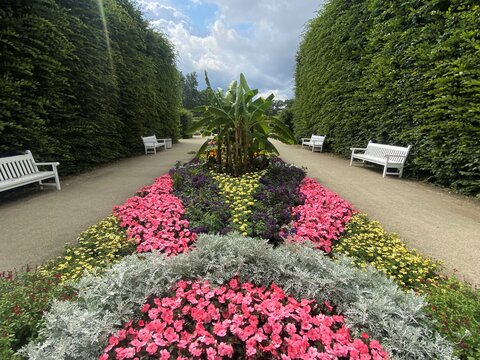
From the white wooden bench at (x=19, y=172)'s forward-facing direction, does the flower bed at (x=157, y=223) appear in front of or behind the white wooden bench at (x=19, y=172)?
in front

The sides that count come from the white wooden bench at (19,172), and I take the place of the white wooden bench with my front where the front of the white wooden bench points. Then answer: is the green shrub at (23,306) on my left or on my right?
on my right

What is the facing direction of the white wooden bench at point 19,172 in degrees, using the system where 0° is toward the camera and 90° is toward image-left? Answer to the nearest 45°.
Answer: approximately 315°

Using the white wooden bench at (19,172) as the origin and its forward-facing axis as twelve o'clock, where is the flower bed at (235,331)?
The flower bed is roughly at 1 o'clock from the white wooden bench.

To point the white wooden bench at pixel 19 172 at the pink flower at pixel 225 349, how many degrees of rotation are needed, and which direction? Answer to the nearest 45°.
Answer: approximately 45° to its right

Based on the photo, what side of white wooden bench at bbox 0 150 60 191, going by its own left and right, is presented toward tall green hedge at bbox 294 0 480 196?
front

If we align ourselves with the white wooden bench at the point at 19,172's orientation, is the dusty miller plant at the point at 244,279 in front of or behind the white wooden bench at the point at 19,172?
in front

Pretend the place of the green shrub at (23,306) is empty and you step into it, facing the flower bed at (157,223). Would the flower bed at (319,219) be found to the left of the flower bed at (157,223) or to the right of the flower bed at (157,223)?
right

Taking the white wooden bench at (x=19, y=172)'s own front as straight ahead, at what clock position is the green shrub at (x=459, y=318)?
The green shrub is roughly at 1 o'clock from the white wooden bench.

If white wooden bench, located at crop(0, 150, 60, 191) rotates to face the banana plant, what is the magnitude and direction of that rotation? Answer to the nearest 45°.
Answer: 0° — it already faces it

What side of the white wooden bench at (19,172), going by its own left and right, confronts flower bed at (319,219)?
front
